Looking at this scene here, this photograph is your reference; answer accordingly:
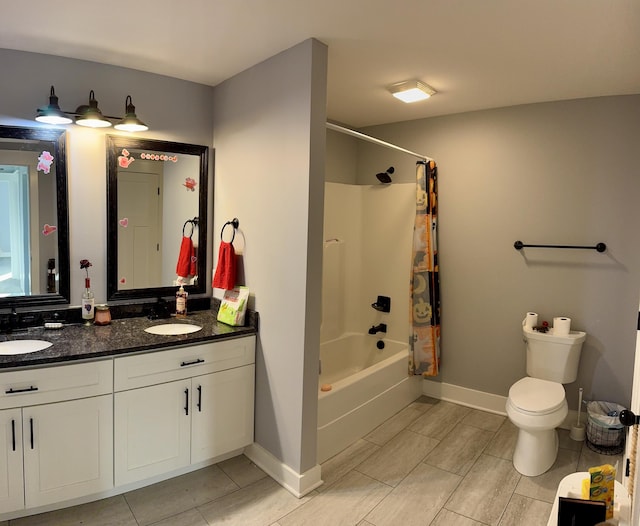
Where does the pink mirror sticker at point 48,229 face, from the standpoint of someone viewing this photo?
facing the viewer

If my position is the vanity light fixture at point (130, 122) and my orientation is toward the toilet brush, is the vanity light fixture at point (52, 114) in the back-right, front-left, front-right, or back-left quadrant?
back-right

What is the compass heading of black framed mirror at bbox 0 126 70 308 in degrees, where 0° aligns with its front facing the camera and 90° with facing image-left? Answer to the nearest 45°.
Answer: approximately 0°

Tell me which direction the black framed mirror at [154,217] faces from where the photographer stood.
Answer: facing the viewer and to the right of the viewer

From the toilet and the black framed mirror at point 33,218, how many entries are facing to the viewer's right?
0

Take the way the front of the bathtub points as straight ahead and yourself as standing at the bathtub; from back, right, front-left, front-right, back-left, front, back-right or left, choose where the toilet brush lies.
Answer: front-left

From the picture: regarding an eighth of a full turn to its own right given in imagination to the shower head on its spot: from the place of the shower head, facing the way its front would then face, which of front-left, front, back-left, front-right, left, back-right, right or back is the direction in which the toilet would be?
back-left

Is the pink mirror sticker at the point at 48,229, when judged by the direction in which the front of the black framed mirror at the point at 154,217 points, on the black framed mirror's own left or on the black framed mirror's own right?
on the black framed mirror's own right

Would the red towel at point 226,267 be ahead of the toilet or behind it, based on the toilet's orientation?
ahead

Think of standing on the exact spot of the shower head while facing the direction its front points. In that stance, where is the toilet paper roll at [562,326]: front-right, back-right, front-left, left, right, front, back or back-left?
left

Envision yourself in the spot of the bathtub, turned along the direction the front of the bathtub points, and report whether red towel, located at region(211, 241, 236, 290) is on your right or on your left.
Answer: on your right
